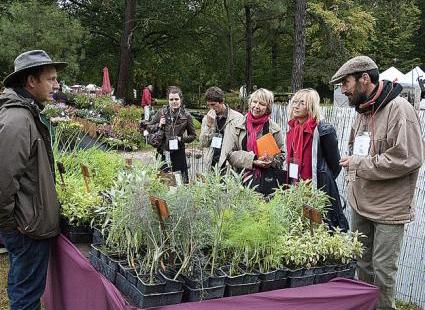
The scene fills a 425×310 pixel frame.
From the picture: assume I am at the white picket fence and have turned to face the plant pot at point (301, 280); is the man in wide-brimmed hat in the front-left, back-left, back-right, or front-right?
front-right

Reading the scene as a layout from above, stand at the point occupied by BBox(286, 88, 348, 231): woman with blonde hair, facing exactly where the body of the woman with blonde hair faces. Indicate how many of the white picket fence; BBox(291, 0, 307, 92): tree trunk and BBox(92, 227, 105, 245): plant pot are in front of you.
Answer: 1

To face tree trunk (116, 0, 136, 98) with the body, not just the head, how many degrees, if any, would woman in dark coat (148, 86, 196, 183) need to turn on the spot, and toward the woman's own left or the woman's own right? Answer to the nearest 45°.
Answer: approximately 180°

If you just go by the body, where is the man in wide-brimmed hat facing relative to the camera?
to the viewer's right

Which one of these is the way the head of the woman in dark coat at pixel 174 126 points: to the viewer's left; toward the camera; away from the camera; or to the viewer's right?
toward the camera

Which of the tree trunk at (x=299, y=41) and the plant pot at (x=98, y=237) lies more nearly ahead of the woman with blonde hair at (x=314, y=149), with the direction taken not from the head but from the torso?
the plant pot

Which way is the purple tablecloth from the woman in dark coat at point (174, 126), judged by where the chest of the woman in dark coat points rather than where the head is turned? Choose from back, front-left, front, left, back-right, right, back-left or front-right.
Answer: front

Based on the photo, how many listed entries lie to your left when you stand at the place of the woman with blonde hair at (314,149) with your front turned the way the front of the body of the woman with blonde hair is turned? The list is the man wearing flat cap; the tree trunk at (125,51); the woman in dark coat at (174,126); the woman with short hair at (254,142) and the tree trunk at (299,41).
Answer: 1

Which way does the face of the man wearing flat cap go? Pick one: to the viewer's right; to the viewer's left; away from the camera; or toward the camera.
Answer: to the viewer's left

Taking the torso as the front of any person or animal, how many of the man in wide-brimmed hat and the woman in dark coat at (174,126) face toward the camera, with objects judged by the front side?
1

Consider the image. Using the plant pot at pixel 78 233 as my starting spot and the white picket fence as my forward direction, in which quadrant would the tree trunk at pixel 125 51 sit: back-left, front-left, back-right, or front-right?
front-left

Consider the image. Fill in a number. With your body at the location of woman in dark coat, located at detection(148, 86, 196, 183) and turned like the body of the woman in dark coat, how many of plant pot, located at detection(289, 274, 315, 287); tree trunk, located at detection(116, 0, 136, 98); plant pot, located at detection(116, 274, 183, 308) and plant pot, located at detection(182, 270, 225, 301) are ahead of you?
3

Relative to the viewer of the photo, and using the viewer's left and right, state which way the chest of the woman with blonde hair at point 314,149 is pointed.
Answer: facing the viewer and to the left of the viewer

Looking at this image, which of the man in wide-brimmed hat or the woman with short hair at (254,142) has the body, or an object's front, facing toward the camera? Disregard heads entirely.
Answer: the woman with short hair

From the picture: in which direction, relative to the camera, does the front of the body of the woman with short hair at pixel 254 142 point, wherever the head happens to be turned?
toward the camera

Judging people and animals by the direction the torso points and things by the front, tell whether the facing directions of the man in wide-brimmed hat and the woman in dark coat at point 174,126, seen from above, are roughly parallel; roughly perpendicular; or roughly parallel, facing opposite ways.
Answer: roughly perpendicular
